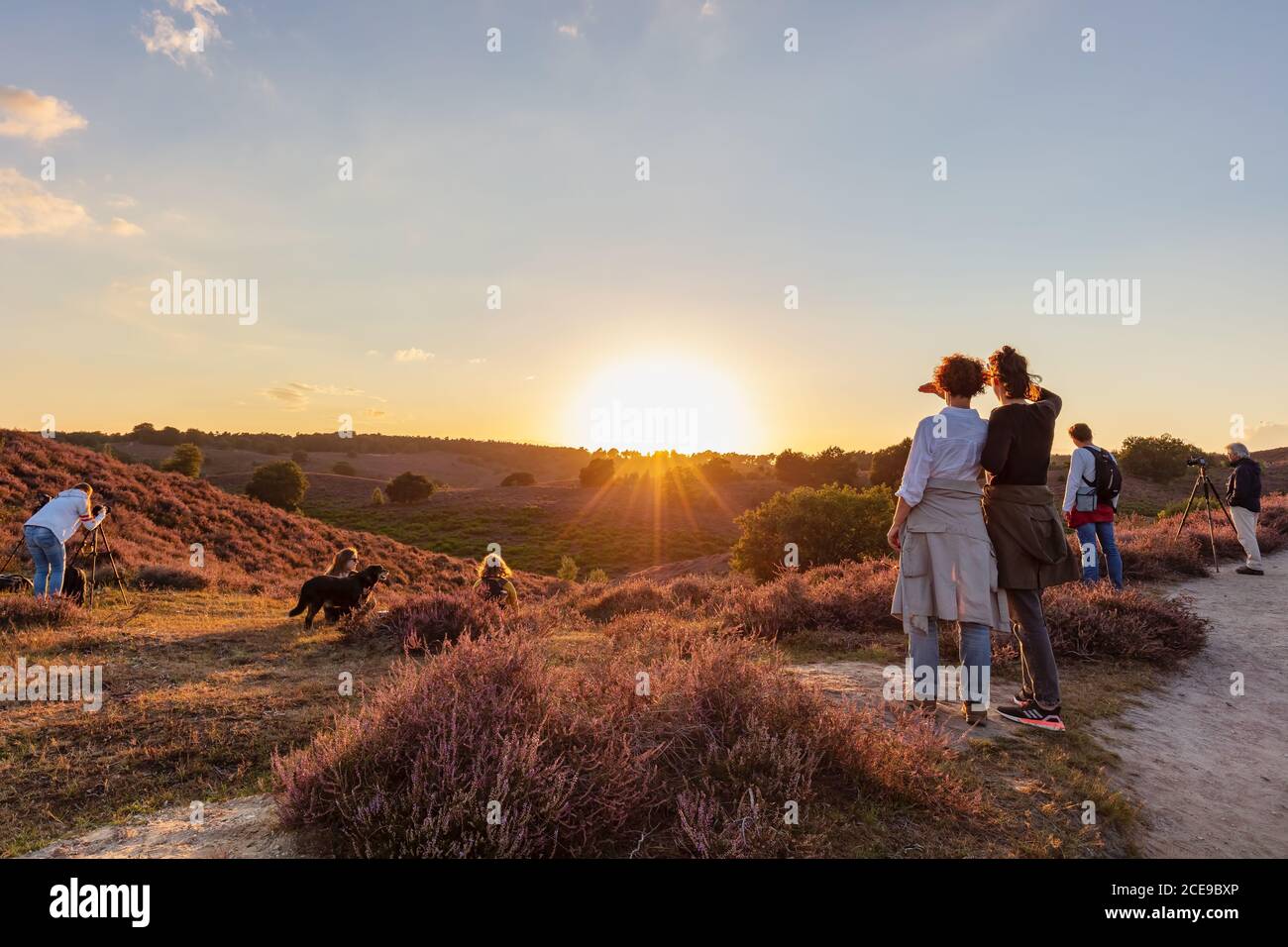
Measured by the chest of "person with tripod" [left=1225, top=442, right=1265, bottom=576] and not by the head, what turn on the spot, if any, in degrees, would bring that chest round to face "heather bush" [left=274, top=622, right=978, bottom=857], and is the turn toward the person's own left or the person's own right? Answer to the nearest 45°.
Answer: approximately 90° to the person's own left

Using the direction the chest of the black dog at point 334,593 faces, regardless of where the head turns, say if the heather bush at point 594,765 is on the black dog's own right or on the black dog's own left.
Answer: on the black dog's own right

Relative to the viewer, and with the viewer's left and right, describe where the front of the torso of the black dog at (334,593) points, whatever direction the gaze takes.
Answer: facing to the right of the viewer

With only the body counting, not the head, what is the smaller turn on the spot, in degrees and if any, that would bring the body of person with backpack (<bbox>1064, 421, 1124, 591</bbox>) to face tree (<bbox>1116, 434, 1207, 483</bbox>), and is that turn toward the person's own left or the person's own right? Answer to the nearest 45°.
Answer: approximately 45° to the person's own right

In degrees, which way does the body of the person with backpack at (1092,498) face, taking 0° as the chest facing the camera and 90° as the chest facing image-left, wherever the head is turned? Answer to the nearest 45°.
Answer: approximately 135°

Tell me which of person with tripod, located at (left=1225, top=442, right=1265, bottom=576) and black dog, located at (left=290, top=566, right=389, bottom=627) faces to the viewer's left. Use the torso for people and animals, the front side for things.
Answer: the person with tripod

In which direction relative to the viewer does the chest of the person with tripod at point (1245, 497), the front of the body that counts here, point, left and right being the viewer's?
facing to the left of the viewer

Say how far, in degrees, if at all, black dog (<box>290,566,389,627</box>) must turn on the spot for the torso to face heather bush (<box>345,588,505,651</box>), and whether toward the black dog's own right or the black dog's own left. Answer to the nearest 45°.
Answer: approximately 45° to the black dog's own right

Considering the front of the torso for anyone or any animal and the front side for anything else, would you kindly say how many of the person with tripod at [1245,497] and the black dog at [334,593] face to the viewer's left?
1
